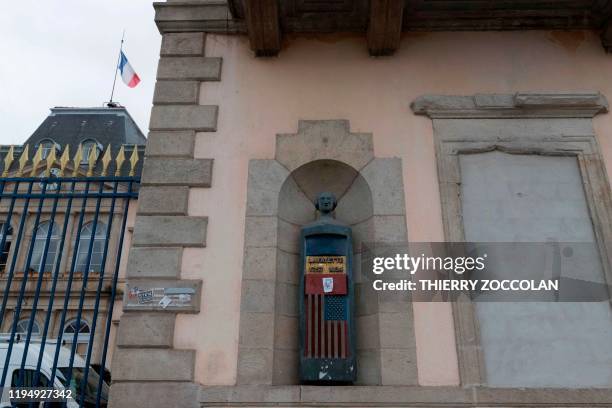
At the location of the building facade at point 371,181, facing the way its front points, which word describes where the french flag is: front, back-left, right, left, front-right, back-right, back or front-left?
back-right

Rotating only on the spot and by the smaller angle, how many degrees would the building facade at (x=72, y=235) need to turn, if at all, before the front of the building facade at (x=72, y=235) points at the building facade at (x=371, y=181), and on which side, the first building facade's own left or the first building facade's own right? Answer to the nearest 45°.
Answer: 0° — it already faces it

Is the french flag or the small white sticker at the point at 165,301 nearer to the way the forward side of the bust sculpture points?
the small white sticker

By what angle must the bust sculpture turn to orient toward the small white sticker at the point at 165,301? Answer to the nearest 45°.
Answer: approximately 90° to its right

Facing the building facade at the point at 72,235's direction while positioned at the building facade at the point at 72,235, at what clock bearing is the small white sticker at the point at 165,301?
The small white sticker is roughly at 12 o'clock from the building facade.

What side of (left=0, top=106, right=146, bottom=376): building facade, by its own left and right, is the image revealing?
front

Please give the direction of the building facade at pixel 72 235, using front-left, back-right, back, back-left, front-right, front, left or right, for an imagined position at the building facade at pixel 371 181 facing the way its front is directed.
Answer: back-right

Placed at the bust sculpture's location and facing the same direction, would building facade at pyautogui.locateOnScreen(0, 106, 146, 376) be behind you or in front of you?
behind

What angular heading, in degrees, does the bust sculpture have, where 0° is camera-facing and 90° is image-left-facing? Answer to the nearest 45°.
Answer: approximately 0°

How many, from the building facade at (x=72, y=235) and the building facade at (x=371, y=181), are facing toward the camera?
2
